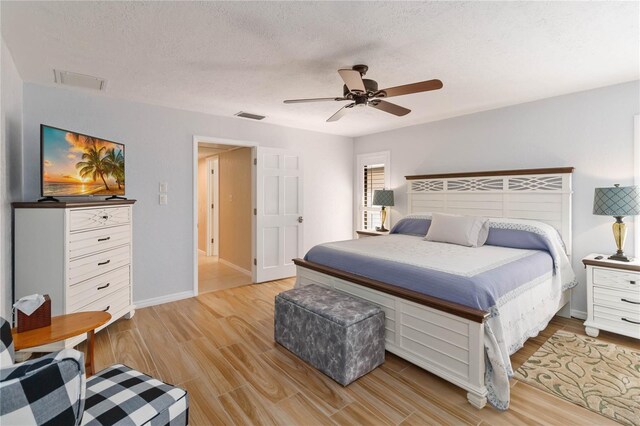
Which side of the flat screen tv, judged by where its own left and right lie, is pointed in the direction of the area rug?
front

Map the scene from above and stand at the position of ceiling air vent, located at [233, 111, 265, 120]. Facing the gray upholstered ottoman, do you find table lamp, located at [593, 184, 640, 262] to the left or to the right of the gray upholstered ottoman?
left

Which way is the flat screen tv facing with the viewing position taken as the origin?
facing the viewer and to the right of the viewer

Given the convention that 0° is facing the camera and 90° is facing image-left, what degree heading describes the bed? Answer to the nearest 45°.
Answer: approximately 45°

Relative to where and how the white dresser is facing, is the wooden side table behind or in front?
in front

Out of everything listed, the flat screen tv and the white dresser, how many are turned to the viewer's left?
0

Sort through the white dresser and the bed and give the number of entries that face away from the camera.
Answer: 0

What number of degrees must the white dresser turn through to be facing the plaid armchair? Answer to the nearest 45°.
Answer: approximately 45° to its right

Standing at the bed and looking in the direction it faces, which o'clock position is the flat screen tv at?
The flat screen tv is roughly at 1 o'clock from the bed.
